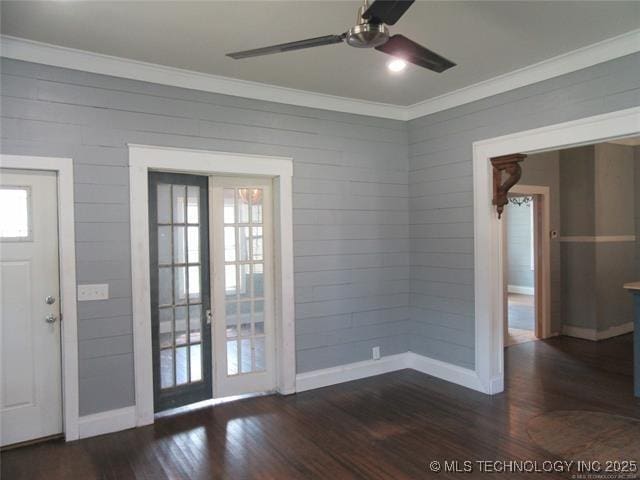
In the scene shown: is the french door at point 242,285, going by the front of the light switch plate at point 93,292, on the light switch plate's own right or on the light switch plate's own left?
on the light switch plate's own left

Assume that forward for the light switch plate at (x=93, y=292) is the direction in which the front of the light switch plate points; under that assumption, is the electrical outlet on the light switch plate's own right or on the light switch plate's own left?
on the light switch plate's own left

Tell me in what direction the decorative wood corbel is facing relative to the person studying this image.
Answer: facing the viewer and to the right of the viewer

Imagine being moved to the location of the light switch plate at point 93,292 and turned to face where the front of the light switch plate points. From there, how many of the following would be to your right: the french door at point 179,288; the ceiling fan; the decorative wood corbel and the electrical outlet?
0

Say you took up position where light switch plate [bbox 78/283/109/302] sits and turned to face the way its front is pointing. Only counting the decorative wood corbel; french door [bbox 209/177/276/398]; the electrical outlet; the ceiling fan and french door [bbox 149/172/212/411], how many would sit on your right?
0

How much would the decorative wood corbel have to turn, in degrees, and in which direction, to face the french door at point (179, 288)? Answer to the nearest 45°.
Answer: approximately 90° to its right

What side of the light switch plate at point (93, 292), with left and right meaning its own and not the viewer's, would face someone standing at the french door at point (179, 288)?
left

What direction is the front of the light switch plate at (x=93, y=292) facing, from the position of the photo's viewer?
facing the viewer

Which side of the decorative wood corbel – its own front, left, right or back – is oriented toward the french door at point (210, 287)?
right

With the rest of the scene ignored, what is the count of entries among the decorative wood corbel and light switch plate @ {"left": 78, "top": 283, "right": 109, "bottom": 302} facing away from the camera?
0

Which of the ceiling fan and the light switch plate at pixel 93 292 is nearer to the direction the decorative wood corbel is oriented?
the ceiling fan

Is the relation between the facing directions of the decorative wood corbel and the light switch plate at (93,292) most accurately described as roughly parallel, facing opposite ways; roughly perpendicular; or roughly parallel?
roughly parallel

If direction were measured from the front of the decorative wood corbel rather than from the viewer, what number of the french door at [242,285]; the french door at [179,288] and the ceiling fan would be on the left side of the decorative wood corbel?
0
